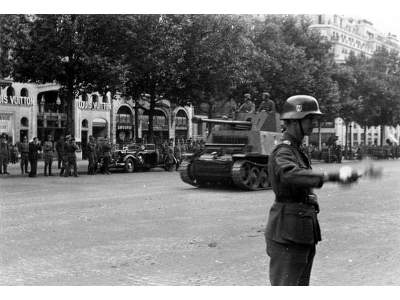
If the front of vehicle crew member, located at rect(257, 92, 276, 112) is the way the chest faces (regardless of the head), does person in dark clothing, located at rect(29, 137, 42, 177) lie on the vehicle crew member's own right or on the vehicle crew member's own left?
on the vehicle crew member's own right

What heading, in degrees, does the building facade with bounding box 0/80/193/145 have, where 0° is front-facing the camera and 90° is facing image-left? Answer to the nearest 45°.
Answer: approximately 315°

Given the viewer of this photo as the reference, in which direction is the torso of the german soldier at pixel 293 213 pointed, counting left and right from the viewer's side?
facing to the right of the viewer

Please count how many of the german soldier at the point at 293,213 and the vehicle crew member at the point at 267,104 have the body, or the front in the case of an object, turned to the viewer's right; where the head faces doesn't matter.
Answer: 1

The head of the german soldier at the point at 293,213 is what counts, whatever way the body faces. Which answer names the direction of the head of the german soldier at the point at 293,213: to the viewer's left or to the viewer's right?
to the viewer's right

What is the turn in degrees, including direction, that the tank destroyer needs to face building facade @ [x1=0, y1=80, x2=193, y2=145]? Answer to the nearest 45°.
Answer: approximately 90° to its right

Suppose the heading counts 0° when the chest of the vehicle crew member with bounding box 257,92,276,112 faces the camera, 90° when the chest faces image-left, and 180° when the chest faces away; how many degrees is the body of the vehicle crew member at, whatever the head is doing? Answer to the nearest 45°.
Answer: approximately 45°

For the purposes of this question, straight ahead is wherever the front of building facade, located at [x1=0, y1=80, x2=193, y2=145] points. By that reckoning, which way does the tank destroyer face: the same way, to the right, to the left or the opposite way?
to the right

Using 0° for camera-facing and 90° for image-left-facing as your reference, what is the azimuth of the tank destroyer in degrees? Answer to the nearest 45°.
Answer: approximately 45°

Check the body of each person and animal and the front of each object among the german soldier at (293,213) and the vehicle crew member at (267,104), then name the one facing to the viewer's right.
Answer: the german soldier

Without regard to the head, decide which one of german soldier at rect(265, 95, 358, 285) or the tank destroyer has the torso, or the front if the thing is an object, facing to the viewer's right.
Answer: the german soldier
